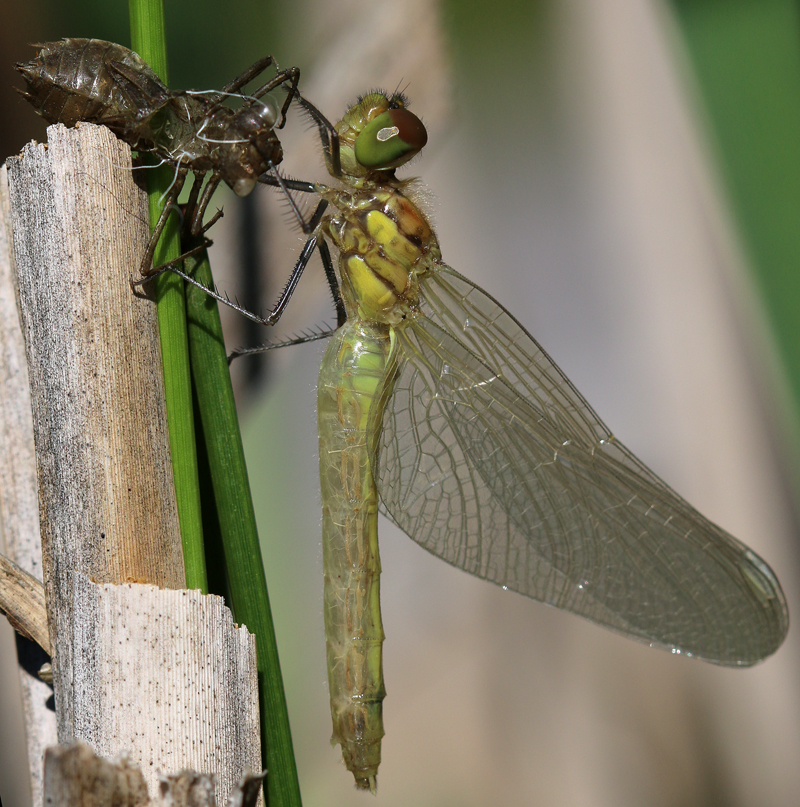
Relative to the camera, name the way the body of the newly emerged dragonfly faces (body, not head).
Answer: to the viewer's left
